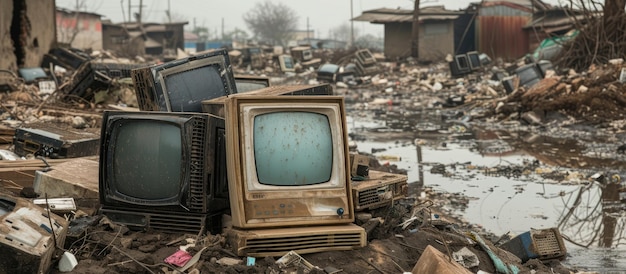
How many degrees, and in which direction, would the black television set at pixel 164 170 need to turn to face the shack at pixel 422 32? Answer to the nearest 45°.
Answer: approximately 135° to its right

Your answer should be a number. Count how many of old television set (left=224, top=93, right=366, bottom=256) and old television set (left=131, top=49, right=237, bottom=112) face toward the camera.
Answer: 2

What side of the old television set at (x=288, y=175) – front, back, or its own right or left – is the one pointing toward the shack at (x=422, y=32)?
back

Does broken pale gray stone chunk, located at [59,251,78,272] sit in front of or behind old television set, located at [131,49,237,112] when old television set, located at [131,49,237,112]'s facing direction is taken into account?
in front

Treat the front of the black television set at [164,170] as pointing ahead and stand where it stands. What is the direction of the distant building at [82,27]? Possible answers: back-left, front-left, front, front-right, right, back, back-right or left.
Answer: back-right

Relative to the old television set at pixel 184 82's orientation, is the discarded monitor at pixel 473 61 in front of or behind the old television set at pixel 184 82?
behind

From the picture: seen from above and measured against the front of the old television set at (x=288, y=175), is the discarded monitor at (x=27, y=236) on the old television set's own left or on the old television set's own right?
on the old television set's own right

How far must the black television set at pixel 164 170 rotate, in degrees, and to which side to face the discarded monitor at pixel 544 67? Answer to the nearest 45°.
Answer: approximately 180°

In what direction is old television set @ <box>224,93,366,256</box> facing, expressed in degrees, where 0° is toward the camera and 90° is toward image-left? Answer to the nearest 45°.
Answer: approximately 0°

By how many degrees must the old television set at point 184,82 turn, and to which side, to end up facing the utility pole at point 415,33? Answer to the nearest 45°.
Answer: approximately 180°

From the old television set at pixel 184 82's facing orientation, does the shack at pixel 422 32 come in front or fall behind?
behind

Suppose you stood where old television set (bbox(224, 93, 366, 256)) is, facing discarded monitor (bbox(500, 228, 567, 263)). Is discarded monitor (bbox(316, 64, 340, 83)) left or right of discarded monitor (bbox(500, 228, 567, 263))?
left
